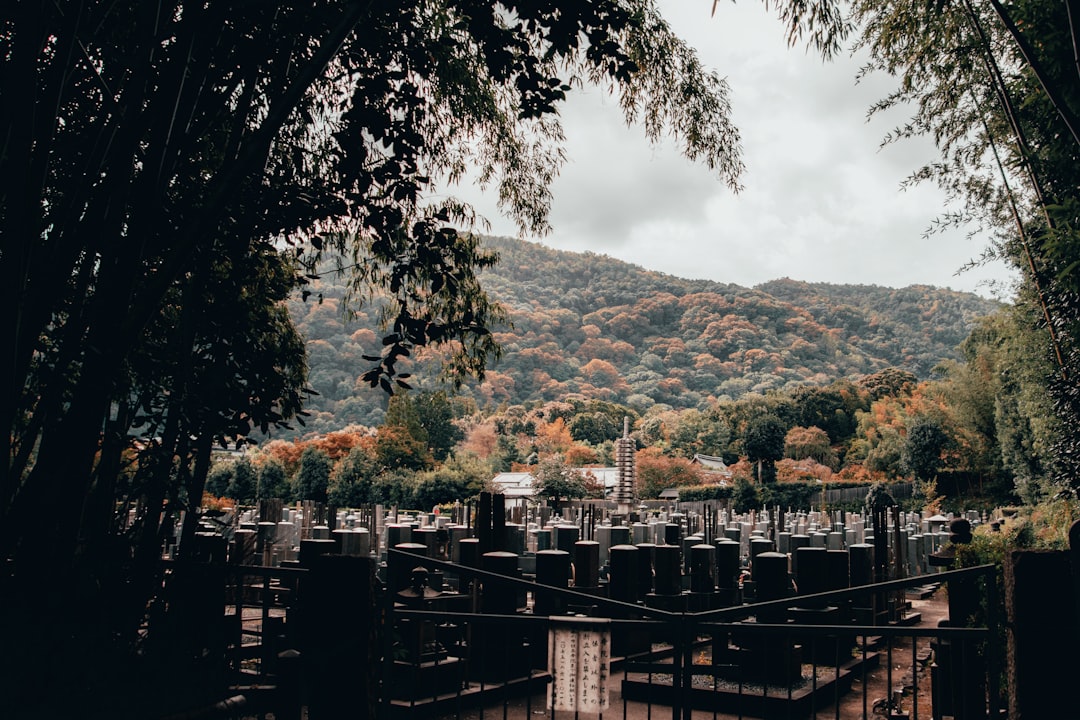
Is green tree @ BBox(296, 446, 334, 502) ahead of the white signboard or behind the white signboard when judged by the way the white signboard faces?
behind

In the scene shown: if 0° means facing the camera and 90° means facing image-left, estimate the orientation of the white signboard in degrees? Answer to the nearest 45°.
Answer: approximately 0°

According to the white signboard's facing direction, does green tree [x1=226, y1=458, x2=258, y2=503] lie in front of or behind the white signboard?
behind

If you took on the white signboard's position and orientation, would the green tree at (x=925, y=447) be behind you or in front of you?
behind

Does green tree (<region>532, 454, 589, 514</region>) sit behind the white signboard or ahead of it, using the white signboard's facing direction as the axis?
behind

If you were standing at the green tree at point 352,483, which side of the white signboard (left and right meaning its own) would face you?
back

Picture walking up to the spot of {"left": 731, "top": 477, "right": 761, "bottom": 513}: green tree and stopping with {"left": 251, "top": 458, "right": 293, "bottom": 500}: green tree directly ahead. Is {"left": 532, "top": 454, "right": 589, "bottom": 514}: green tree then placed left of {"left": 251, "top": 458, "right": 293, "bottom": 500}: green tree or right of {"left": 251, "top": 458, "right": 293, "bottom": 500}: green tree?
left

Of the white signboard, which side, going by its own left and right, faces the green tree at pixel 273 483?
back
